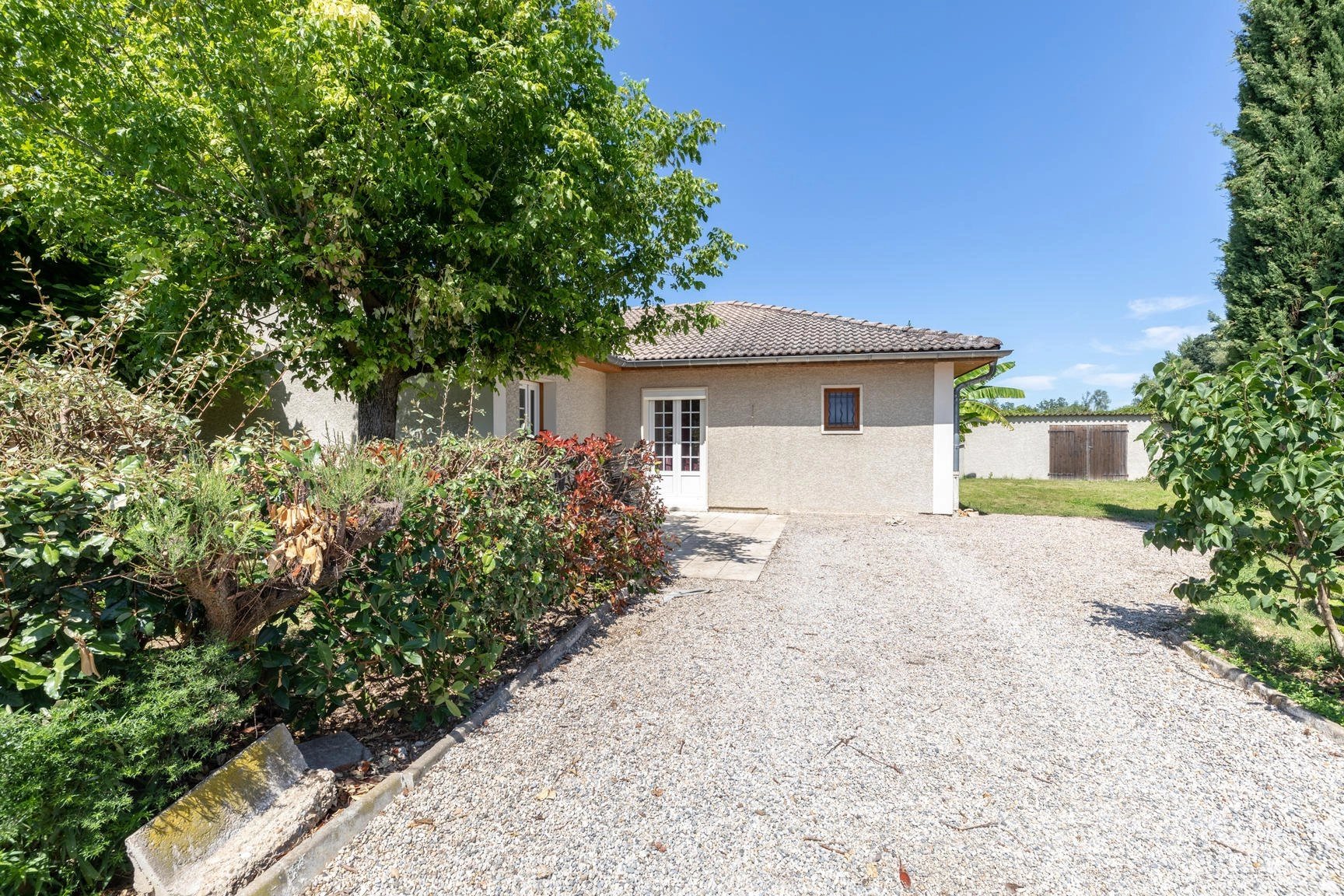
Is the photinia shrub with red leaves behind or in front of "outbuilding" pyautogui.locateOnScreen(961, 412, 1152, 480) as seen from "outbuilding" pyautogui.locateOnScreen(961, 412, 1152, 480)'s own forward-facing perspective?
in front

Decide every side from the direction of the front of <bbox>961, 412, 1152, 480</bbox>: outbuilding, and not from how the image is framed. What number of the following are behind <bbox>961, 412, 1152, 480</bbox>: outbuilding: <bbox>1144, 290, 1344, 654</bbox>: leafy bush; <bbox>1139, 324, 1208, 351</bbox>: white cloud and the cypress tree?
1

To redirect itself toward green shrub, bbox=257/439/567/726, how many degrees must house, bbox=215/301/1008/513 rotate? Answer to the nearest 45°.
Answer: approximately 45° to its right

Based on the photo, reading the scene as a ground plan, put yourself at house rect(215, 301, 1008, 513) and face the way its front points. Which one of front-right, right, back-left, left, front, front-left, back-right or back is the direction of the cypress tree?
front-left

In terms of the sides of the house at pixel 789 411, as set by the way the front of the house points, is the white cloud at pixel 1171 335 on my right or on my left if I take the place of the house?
on my left

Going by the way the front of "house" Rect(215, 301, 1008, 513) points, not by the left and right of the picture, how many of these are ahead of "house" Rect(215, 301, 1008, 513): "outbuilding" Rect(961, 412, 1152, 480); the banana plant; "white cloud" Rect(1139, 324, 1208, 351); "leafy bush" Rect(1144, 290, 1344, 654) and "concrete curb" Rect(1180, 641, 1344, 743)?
2

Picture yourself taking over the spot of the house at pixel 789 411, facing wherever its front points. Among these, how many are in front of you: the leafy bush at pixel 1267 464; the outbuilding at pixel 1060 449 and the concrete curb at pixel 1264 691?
2

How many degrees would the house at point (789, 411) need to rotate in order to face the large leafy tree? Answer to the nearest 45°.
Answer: approximately 45° to its right

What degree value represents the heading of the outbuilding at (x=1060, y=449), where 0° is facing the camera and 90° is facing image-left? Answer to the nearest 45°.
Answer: approximately 0°

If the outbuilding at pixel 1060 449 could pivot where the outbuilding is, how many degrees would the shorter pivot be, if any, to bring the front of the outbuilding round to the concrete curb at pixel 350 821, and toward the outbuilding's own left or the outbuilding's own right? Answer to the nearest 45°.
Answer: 0° — it already faces it

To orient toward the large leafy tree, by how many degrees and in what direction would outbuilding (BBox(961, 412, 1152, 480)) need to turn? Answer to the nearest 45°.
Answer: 0° — it already faces it

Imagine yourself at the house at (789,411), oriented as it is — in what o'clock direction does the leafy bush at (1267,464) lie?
The leafy bush is roughly at 12 o'clock from the house.

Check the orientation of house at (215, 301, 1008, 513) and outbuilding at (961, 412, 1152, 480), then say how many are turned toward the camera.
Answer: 2

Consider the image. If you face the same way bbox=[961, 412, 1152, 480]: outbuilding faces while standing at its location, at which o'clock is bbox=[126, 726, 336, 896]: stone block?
The stone block is roughly at 12 o'clock from the outbuilding.
